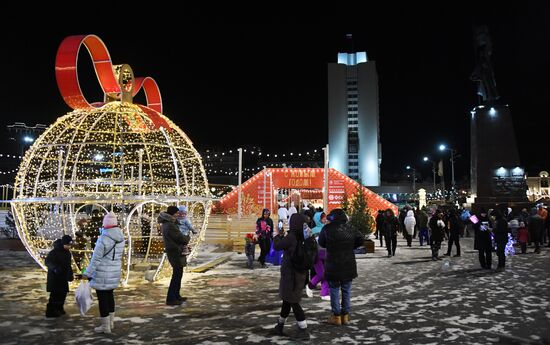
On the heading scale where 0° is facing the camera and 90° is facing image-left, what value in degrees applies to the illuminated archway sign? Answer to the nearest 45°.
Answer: approximately 0°

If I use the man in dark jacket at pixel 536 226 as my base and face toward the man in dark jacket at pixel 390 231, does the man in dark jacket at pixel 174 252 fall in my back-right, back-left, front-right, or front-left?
front-left

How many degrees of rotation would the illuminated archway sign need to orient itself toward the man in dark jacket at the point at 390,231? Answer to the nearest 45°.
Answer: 0° — it already faces them
